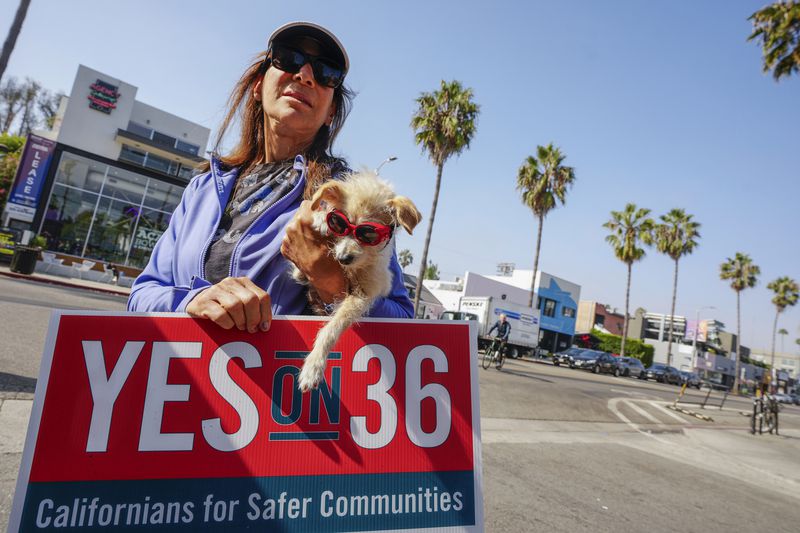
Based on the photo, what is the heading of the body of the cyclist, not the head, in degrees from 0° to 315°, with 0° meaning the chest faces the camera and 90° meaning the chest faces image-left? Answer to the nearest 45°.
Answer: approximately 45°

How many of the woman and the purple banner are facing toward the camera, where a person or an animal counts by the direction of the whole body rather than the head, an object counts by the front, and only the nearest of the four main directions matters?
2

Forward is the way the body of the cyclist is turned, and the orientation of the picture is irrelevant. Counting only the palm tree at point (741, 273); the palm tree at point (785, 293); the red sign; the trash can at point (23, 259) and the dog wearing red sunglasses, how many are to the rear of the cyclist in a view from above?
2

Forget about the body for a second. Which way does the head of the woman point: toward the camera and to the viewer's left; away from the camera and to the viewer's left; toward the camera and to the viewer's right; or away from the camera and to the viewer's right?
toward the camera and to the viewer's right

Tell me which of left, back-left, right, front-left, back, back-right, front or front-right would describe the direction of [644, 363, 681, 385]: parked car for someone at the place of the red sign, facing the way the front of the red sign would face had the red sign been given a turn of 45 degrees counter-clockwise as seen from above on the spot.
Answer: left

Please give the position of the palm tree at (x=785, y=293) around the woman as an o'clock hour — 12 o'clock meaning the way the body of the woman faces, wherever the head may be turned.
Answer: The palm tree is roughly at 8 o'clock from the woman.
